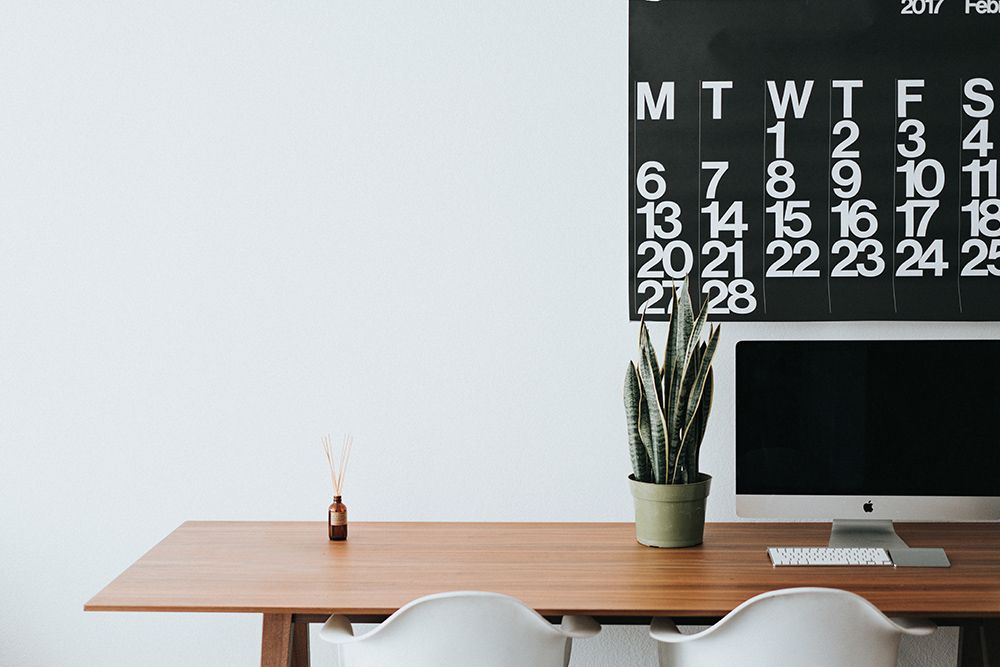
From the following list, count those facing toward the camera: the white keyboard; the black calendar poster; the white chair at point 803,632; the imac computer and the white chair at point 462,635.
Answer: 3

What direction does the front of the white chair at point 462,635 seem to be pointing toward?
away from the camera

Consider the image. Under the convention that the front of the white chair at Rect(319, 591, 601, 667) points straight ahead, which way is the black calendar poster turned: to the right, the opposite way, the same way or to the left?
the opposite way

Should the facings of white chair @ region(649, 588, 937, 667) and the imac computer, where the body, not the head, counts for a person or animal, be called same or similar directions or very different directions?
very different directions

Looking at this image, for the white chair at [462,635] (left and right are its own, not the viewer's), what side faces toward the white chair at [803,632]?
right

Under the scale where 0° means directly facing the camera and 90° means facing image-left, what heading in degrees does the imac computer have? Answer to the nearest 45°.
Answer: approximately 0°

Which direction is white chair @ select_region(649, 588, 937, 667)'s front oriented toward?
away from the camera

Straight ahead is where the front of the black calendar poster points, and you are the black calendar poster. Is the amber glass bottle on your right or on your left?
on your right
